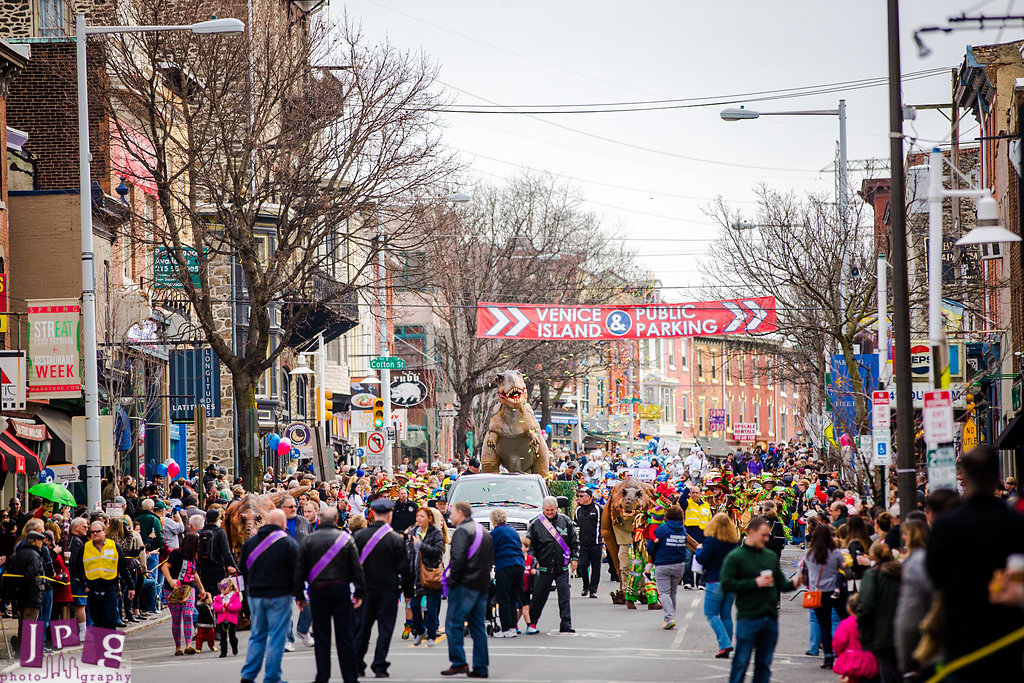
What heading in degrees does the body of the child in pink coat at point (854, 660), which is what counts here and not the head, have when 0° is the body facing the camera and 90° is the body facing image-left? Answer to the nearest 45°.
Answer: approximately 135°

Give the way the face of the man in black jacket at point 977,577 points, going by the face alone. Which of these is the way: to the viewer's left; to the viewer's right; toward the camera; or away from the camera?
away from the camera

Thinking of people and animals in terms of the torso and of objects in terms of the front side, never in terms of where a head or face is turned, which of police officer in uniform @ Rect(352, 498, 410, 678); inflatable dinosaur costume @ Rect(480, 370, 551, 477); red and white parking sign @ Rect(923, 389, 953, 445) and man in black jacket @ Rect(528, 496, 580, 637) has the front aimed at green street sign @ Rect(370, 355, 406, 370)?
the police officer in uniform

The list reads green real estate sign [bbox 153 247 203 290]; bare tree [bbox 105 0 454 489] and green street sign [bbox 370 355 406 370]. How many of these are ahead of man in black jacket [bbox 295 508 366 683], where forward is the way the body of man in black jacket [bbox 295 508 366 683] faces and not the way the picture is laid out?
3

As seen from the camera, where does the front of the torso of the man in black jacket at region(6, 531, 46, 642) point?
to the viewer's right
